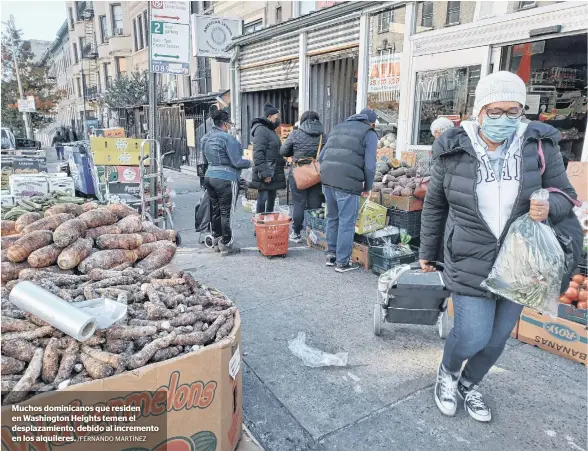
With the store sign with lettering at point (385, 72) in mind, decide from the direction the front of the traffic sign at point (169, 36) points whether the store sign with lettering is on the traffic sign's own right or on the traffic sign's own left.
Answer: on the traffic sign's own left

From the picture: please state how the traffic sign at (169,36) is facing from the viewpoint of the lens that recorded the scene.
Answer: facing the viewer

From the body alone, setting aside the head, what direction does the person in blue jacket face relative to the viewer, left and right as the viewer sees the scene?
facing away from the viewer and to the right of the viewer

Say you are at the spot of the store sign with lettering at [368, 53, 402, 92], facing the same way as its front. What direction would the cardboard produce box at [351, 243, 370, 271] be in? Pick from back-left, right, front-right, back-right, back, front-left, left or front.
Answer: front

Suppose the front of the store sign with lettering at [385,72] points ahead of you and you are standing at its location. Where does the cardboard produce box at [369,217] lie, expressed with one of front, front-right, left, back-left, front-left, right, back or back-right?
front

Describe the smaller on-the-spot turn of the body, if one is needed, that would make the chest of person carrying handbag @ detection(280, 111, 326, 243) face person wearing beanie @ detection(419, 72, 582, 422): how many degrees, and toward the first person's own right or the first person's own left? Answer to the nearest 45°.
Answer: approximately 180°

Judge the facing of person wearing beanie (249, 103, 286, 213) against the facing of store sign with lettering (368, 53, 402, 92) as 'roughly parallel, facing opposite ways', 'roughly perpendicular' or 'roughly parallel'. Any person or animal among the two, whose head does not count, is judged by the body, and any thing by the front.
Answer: roughly perpendicular

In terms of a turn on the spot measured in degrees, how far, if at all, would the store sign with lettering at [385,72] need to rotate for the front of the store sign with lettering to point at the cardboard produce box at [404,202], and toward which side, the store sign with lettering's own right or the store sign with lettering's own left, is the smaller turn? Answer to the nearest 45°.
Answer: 0° — it already faces it

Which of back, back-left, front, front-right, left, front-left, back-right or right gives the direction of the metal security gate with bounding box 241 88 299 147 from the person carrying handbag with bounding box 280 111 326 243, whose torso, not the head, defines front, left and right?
front

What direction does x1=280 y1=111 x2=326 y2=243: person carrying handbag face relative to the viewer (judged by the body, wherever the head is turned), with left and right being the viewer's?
facing away from the viewer

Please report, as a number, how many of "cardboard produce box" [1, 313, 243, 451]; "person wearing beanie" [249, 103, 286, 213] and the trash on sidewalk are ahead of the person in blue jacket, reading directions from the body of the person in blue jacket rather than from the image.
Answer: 1

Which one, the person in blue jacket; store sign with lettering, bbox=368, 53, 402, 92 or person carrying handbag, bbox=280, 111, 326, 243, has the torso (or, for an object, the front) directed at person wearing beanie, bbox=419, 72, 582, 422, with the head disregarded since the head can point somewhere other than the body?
the store sign with lettering

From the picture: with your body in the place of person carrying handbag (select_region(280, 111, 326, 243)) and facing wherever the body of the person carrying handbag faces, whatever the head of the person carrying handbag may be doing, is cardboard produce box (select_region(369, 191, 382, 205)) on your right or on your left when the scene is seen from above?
on your right
